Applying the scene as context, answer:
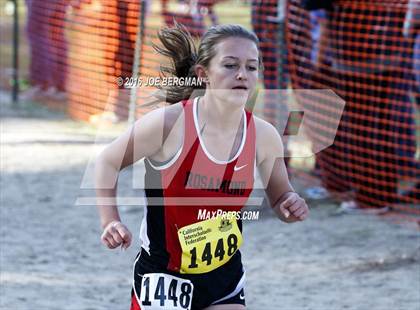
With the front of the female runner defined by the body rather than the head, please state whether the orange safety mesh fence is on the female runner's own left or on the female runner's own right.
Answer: on the female runner's own left

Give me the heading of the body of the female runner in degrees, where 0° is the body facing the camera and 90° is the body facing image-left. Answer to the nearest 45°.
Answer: approximately 315°
